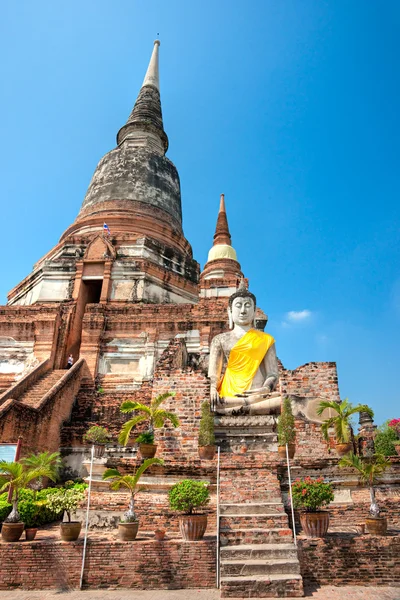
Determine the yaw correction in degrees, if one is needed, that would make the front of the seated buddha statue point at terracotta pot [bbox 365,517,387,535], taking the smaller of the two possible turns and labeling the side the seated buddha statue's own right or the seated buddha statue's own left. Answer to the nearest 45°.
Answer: approximately 45° to the seated buddha statue's own left

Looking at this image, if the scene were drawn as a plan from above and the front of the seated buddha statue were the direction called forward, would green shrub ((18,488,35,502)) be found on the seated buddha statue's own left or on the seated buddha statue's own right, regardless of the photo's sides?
on the seated buddha statue's own right

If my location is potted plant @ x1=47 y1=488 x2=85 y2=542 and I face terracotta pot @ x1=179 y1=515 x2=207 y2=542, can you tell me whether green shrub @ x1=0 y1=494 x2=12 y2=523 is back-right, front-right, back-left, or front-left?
back-left

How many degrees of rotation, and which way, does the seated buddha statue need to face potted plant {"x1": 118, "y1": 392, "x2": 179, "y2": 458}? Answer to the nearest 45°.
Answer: approximately 90° to its right

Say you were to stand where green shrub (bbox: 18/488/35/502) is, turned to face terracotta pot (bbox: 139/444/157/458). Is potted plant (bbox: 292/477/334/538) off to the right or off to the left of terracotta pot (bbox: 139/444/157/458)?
right

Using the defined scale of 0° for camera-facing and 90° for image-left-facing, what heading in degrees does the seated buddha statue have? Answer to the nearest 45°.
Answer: approximately 0°

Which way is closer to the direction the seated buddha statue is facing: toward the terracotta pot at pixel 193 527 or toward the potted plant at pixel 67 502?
the terracotta pot

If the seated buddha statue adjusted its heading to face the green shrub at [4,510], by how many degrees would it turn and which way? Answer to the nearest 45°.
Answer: approximately 45° to its right

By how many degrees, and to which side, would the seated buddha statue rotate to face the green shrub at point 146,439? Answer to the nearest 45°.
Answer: approximately 90° to its right

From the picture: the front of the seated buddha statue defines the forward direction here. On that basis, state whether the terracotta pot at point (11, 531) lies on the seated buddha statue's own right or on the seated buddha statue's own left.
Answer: on the seated buddha statue's own right

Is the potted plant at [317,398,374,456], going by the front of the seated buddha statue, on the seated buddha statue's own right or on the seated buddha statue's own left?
on the seated buddha statue's own left
